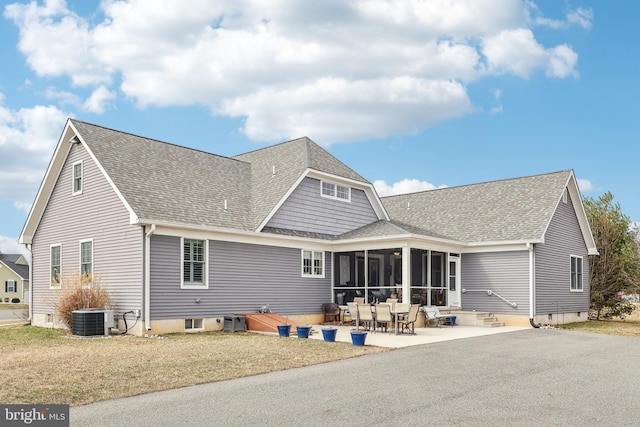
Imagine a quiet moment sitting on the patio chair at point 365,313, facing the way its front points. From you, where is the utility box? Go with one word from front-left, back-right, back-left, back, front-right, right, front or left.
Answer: back-left

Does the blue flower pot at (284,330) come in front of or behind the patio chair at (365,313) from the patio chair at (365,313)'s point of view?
behind

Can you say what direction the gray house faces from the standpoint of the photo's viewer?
facing away from the viewer and to the left of the viewer

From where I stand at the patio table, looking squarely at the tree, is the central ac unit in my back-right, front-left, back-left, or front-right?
back-left

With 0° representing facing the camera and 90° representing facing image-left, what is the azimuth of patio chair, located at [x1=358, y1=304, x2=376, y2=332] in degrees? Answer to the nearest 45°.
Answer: approximately 225°

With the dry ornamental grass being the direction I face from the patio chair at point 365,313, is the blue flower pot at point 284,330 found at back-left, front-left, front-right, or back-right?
front-left

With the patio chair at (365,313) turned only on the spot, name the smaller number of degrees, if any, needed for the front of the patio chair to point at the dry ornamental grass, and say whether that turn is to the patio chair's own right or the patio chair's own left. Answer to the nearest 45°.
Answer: approximately 135° to the patio chair's own left

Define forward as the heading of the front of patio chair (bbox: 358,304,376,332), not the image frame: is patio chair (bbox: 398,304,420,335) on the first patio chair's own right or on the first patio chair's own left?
on the first patio chair's own right
